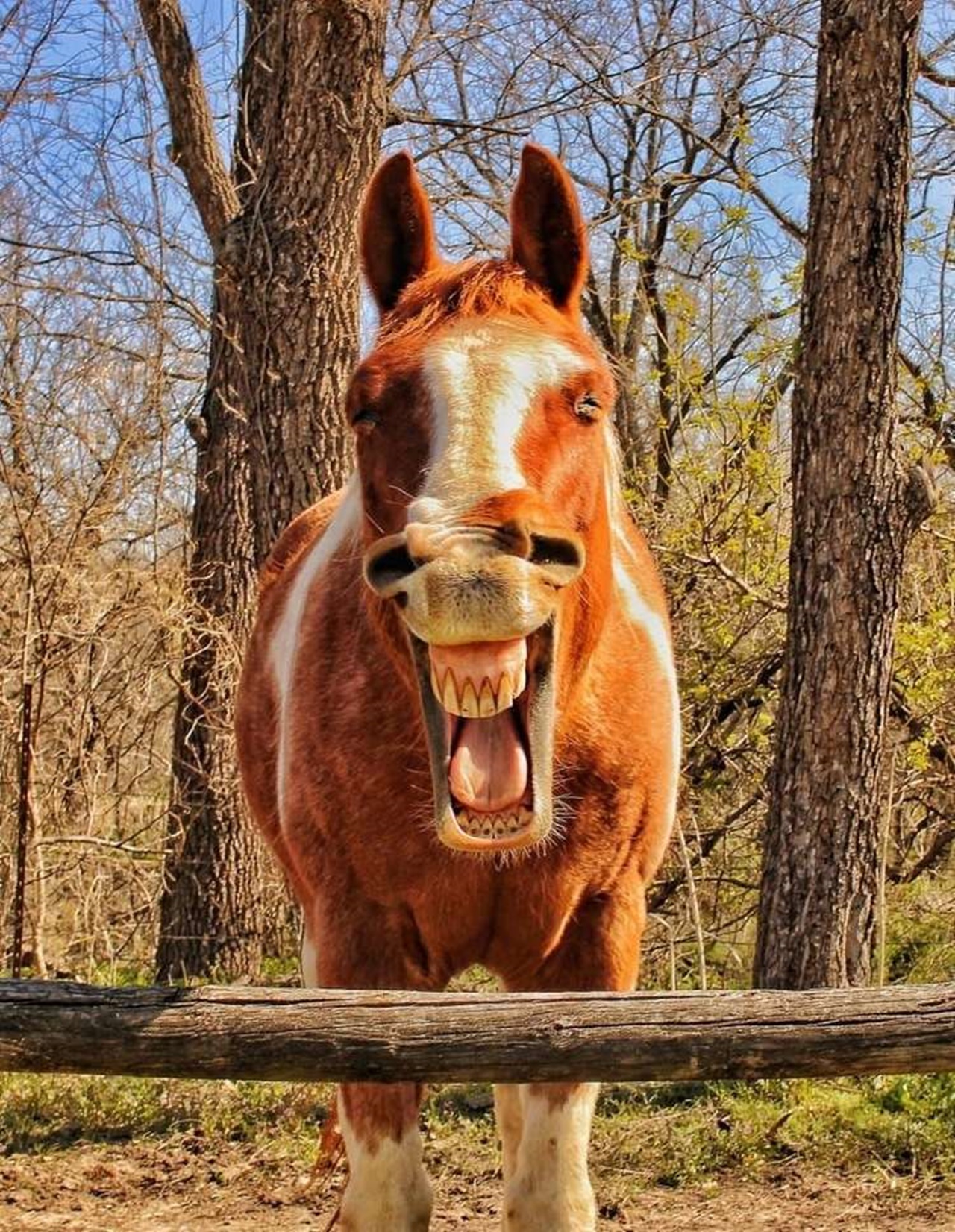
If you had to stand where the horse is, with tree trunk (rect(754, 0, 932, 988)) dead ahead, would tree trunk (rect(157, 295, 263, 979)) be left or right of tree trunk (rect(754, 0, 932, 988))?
left

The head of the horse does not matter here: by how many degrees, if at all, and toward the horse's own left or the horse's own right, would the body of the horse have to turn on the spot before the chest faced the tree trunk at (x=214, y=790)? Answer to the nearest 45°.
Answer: approximately 180°

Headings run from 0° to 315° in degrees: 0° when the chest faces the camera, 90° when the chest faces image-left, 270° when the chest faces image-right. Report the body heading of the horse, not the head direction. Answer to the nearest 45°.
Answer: approximately 0°

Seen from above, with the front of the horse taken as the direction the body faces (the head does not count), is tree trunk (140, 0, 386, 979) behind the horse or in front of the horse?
behind
